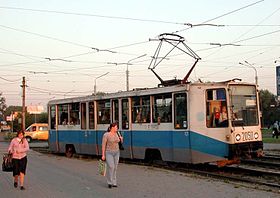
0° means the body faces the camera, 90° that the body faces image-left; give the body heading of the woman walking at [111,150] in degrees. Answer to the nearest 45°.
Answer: approximately 315°

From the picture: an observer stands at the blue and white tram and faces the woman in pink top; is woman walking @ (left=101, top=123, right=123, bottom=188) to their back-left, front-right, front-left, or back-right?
front-left

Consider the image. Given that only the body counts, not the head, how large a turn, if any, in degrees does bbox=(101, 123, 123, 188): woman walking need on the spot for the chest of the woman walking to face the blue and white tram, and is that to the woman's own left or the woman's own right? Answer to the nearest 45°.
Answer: approximately 90° to the woman's own left

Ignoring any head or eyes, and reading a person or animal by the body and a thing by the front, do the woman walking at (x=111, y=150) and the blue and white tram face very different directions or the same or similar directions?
same or similar directions

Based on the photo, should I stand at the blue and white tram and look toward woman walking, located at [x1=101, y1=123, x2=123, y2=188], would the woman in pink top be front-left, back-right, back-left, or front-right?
front-right

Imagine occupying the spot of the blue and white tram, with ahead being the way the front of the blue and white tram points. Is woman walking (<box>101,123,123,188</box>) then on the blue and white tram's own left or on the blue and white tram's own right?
on the blue and white tram's own right

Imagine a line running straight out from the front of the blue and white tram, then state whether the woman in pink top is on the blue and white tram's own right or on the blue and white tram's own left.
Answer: on the blue and white tram's own right

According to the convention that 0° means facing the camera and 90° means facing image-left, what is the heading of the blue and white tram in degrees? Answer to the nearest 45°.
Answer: approximately 315°

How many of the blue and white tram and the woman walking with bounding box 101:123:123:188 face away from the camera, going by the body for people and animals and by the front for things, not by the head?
0

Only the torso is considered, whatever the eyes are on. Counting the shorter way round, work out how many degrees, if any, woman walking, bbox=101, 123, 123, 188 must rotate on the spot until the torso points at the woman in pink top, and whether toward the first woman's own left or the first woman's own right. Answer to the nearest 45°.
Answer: approximately 135° to the first woman's own right

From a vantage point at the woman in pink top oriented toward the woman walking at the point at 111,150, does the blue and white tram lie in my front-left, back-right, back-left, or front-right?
front-left
